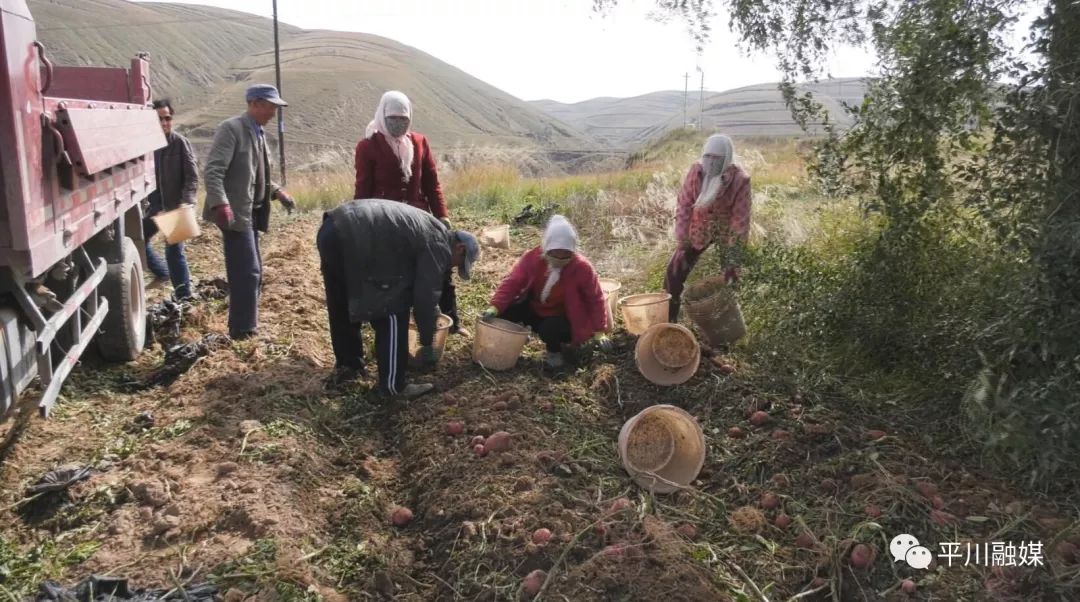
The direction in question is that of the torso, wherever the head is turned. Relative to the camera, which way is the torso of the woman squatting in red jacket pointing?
toward the camera

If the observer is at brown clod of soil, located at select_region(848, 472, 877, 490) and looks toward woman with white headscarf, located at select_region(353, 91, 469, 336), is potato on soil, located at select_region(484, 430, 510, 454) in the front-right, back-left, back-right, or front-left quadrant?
front-left

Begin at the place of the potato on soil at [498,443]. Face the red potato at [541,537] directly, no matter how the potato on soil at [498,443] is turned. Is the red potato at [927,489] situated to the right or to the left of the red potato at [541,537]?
left

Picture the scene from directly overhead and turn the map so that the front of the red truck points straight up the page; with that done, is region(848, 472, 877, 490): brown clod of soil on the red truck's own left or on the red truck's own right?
on the red truck's own left

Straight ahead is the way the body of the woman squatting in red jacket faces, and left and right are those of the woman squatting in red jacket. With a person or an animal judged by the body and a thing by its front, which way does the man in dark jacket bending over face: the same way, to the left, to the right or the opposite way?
to the left

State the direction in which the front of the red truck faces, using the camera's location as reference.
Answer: facing the viewer and to the left of the viewer

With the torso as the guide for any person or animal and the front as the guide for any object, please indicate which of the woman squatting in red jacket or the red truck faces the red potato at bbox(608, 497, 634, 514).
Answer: the woman squatting in red jacket

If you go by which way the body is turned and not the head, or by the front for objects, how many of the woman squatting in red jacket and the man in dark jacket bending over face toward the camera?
1

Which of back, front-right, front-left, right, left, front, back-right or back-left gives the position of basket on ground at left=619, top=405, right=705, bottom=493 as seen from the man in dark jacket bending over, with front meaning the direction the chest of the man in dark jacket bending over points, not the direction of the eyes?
front-right

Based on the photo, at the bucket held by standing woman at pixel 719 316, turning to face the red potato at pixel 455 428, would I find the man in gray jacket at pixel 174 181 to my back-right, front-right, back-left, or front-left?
front-right

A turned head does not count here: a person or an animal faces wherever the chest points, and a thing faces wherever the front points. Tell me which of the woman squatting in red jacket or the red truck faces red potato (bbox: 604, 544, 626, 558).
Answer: the woman squatting in red jacket

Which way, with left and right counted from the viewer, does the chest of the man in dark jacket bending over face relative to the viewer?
facing to the right of the viewer

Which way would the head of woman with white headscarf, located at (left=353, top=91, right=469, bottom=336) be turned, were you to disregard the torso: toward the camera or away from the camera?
toward the camera
